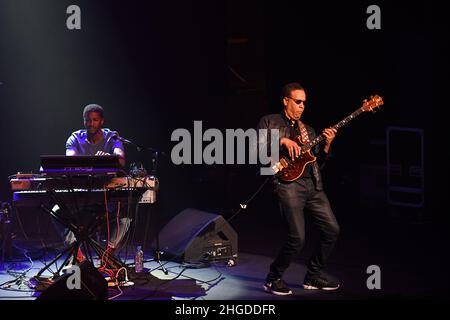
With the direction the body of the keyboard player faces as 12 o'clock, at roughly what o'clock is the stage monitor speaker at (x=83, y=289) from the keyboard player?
The stage monitor speaker is roughly at 12 o'clock from the keyboard player.

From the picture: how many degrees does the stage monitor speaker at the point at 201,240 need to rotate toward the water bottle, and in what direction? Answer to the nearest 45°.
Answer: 0° — it already faces it

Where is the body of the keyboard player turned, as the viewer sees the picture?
toward the camera

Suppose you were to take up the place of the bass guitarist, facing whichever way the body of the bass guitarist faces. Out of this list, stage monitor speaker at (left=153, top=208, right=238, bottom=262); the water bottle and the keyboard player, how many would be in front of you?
0

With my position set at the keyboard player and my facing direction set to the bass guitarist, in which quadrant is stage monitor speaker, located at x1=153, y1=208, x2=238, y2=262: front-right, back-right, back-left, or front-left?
front-left

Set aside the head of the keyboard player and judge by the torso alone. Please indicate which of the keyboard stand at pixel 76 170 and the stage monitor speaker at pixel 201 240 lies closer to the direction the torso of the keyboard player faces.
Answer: the keyboard stand

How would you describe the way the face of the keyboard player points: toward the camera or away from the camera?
toward the camera

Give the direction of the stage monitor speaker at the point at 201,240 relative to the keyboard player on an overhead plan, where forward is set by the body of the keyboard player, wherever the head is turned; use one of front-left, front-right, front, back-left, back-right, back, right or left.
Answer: left
